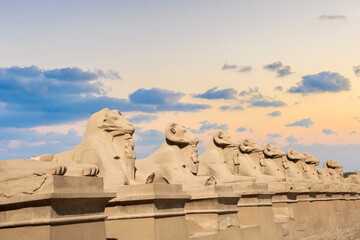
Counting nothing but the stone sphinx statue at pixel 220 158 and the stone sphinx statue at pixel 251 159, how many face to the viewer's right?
2

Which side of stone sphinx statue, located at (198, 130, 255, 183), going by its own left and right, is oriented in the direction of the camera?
right

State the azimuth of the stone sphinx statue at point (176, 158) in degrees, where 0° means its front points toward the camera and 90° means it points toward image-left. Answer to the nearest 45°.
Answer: approximately 270°

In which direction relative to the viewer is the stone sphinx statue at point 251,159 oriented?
to the viewer's right

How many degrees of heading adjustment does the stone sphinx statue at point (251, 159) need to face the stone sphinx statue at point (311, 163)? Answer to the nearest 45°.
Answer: approximately 90° to its left

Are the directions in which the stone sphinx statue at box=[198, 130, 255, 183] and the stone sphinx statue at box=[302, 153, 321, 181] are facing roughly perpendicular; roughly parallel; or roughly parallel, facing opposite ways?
roughly parallel

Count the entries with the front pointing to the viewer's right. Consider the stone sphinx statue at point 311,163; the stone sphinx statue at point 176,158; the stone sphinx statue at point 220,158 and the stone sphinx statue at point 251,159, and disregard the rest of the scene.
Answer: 4

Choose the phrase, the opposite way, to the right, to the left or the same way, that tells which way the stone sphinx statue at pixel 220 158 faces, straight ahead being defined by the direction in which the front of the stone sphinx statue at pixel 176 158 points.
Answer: the same way

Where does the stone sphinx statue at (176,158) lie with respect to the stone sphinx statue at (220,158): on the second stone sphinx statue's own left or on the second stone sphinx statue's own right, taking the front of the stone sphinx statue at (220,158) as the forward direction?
on the second stone sphinx statue's own right

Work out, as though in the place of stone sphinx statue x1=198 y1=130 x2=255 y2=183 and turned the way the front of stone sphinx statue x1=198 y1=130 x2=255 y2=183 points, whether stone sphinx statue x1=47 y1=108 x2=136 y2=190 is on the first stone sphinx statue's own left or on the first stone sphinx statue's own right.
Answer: on the first stone sphinx statue's own right

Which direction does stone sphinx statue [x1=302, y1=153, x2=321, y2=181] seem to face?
to the viewer's right
